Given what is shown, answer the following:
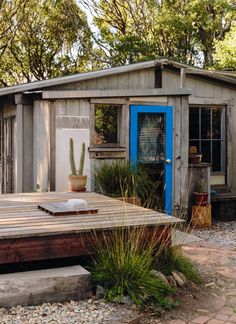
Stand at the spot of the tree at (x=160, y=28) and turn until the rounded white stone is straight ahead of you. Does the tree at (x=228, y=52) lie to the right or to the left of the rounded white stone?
left

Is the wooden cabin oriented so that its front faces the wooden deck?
yes

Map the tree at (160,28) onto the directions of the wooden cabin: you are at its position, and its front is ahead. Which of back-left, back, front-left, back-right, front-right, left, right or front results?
back

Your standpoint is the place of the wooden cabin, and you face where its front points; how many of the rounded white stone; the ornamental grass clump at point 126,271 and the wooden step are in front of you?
3

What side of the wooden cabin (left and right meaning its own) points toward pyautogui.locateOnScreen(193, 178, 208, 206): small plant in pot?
left

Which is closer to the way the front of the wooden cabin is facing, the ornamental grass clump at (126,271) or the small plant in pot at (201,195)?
the ornamental grass clump

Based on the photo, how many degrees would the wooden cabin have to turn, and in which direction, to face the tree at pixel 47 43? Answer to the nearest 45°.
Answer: approximately 180°

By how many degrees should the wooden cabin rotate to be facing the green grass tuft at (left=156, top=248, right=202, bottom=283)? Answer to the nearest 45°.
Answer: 0° — it already faces it

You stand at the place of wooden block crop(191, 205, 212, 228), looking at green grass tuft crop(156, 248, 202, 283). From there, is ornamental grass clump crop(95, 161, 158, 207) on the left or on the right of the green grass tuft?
right

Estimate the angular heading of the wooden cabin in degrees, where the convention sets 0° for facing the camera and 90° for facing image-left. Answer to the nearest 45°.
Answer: approximately 0°

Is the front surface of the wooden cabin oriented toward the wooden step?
yes

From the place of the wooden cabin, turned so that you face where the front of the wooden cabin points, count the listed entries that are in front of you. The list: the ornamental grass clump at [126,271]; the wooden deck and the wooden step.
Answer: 3

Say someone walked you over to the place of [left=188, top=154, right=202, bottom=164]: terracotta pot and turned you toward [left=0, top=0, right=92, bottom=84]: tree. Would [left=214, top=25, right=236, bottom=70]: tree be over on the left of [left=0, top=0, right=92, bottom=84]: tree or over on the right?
right

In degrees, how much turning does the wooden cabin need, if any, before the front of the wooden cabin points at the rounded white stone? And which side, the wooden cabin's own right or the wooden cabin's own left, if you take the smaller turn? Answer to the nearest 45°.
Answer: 0° — it already faces it
